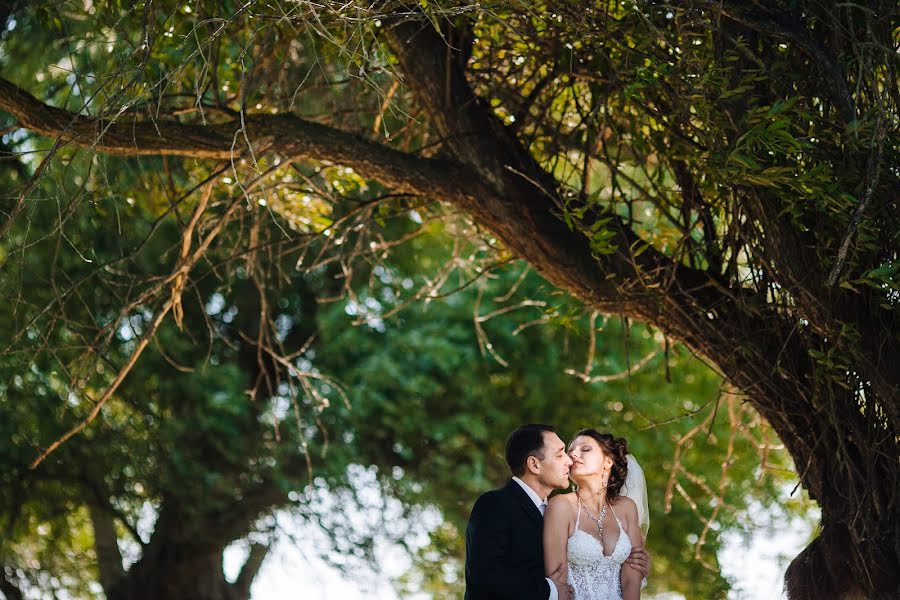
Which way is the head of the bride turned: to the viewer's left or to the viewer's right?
to the viewer's left

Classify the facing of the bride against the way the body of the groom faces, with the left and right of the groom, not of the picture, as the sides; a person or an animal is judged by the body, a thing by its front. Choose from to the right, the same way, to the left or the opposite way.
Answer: to the right

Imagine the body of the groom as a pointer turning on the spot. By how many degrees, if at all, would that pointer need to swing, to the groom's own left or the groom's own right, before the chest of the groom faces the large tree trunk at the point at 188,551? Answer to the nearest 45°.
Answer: approximately 135° to the groom's own left

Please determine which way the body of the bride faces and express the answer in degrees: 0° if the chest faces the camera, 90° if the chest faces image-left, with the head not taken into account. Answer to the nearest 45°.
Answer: approximately 0°

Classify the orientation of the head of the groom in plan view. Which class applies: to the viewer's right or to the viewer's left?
to the viewer's right

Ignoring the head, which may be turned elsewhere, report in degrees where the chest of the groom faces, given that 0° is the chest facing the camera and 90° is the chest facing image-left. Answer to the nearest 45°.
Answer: approximately 270°

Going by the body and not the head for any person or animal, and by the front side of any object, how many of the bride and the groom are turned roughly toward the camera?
1
